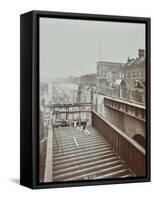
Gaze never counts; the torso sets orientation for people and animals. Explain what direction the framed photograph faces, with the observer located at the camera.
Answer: facing the viewer and to the right of the viewer
